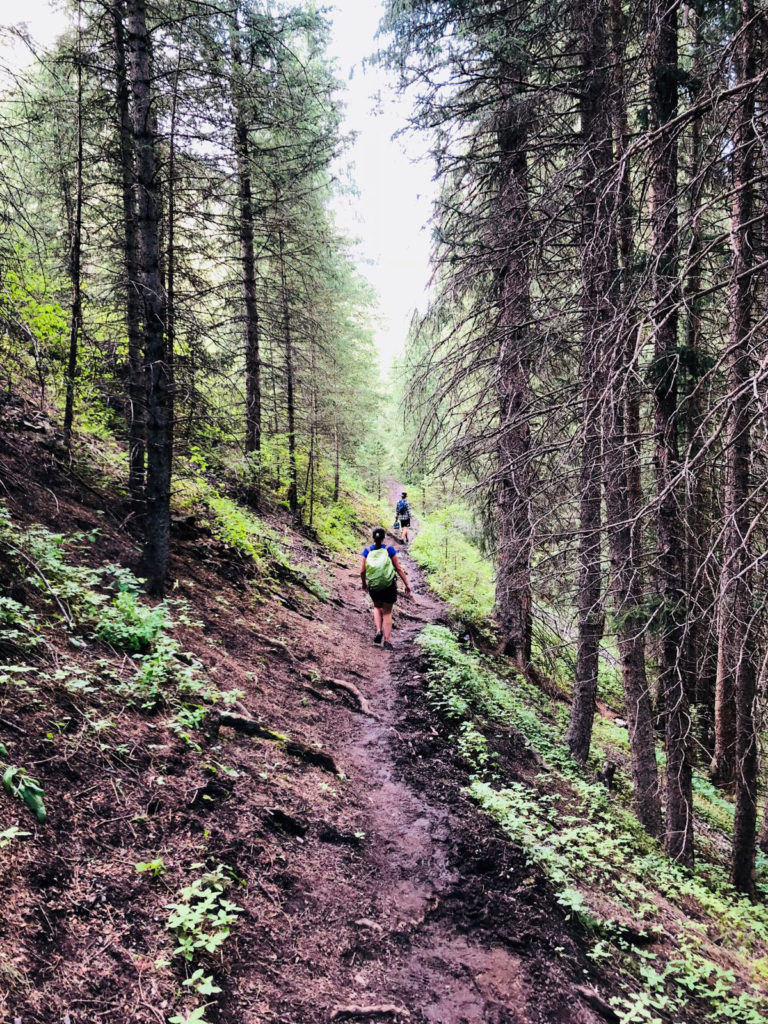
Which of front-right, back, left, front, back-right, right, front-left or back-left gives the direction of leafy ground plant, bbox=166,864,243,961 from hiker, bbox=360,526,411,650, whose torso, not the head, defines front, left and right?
back

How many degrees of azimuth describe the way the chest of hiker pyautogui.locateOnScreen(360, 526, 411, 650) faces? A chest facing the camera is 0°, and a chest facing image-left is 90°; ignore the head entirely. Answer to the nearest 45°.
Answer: approximately 180°

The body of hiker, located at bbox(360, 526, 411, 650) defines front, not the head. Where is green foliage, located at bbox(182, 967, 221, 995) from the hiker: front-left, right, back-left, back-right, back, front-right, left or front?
back

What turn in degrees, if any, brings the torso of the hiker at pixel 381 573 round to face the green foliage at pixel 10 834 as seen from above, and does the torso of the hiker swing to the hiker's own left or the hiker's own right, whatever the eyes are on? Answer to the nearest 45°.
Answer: approximately 180°

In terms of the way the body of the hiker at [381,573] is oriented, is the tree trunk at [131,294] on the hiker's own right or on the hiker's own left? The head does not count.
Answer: on the hiker's own left

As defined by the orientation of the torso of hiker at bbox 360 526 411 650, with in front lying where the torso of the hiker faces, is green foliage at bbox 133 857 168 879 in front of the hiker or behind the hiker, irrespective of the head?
behind

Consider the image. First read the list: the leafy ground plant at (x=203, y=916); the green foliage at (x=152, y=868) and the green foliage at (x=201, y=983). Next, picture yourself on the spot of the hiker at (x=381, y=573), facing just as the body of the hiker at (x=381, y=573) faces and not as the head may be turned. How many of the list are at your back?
3
